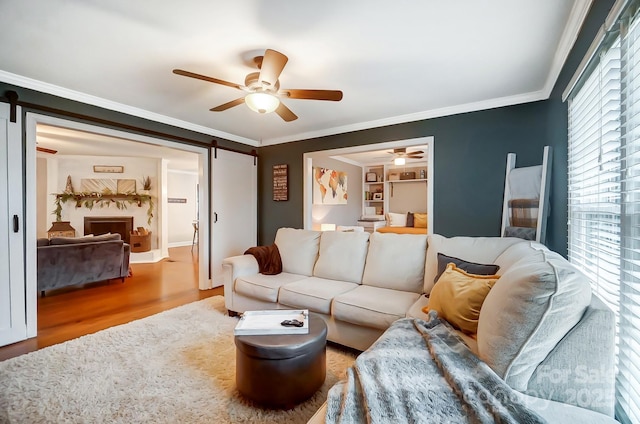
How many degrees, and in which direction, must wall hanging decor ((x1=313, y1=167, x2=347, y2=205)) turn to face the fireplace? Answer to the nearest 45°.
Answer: approximately 135° to its right

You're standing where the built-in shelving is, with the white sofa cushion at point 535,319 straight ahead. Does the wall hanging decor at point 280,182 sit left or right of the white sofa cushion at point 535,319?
right

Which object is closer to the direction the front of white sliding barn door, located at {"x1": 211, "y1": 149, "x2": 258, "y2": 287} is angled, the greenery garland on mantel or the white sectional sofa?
the white sectional sofa

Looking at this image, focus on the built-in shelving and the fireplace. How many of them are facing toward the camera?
2

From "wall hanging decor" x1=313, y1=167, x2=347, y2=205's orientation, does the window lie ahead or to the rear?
ahead

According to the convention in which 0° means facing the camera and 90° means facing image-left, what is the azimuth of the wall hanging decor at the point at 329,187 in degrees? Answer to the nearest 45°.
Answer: approximately 315°

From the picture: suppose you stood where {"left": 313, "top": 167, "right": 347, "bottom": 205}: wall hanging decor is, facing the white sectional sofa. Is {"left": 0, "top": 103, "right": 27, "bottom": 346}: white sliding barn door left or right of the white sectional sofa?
right

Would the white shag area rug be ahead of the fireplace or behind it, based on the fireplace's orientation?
ahead

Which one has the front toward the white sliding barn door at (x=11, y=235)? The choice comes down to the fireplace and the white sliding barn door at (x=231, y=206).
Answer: the fireplace

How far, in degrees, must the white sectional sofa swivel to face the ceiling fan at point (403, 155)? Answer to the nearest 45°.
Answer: approximately 135° to its right

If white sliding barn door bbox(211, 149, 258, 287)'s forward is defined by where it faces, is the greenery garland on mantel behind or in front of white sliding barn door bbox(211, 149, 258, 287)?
behind

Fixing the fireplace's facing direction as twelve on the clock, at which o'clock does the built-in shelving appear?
The built-in shelving is roughly at 10 o'clock from the fireplace.

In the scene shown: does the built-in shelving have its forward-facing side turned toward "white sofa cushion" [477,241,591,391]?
yes

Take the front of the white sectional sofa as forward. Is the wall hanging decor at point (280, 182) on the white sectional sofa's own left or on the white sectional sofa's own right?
on the white sectional sofa's own right
